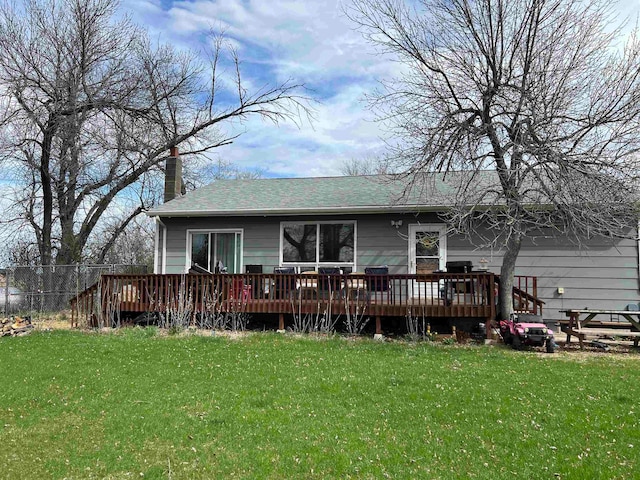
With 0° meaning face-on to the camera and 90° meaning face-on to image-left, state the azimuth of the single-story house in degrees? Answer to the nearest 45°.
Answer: approximately 0°

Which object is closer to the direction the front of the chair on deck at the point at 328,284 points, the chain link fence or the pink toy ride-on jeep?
the chain link fence

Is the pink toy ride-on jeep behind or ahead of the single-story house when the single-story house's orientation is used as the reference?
ahead

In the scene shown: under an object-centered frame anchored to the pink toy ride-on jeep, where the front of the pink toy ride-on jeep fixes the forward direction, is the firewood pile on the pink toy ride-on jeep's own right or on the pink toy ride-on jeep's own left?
on the pink toy ride-on jeep's own right

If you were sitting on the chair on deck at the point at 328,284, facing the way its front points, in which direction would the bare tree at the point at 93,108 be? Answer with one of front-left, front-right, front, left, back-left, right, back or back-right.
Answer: front-left

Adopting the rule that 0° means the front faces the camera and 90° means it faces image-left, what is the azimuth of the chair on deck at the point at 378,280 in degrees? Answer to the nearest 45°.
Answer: approximately 180°

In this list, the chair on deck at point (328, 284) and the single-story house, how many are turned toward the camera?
1

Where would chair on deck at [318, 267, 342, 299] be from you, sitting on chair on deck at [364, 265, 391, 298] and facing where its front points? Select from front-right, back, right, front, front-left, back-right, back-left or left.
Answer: left

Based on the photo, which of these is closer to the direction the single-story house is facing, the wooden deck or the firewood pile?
the wooden deck

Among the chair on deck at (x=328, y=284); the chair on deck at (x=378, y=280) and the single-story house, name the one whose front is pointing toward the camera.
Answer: the single-story house

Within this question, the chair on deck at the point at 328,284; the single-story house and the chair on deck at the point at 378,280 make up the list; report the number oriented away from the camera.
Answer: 2

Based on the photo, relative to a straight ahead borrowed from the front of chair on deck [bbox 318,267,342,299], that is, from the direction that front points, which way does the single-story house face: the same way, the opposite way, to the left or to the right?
the opposite way

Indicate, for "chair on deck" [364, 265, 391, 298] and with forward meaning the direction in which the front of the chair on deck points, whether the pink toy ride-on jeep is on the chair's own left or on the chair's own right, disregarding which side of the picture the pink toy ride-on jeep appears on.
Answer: on the chair's own right

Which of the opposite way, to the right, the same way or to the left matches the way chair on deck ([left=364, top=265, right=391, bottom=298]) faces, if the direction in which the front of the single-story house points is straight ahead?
the opposite way
